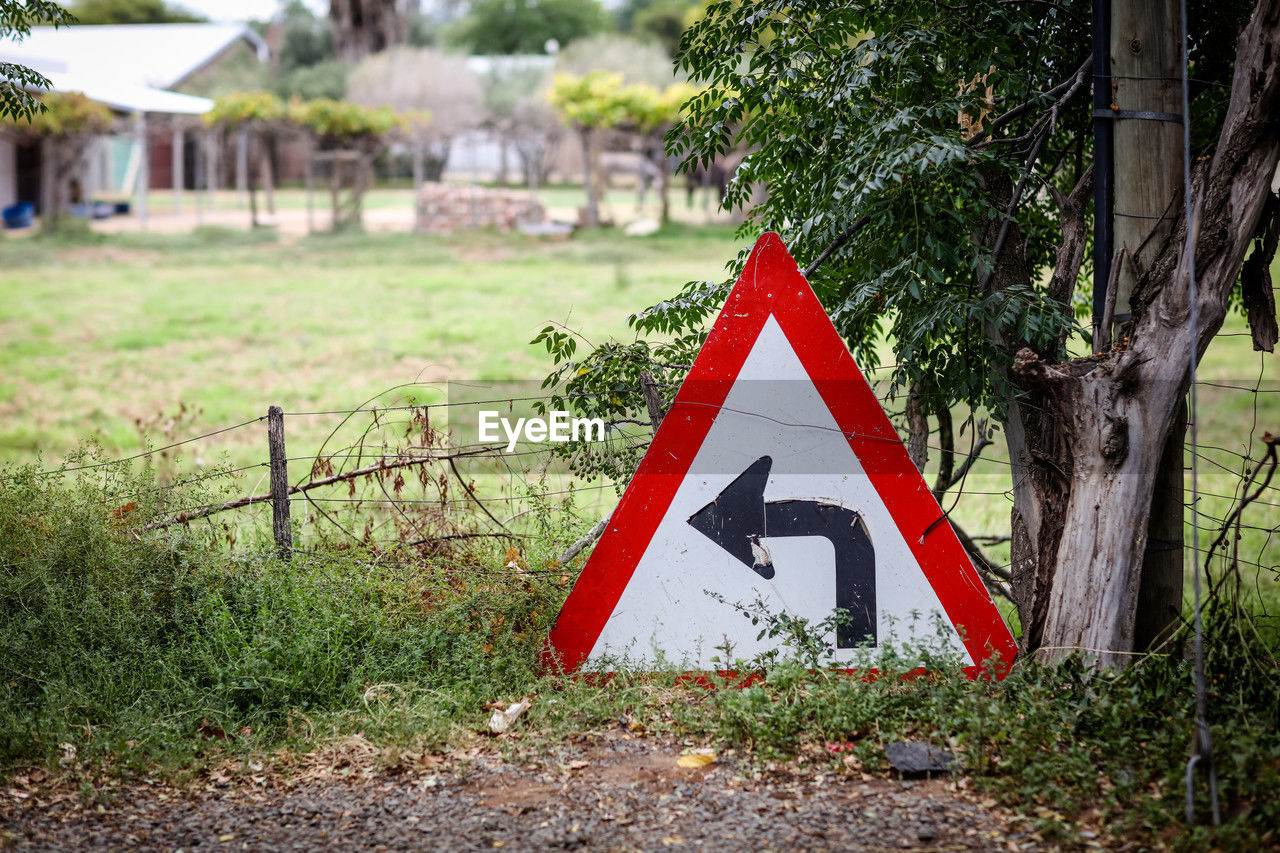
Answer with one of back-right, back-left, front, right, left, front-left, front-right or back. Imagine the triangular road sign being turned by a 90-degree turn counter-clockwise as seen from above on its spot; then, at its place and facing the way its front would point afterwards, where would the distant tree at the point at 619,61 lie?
left

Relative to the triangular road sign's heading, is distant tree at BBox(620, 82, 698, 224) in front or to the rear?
to the rear

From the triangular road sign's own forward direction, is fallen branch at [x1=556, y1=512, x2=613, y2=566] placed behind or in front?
behind

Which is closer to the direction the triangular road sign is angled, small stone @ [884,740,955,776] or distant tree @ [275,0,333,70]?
the small stone

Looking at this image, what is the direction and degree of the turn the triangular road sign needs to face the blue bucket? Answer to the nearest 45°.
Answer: approximately 135° to its right

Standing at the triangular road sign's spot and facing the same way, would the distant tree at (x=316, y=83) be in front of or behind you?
behind

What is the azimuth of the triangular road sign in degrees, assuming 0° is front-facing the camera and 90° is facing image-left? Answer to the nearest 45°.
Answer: approximately 0°

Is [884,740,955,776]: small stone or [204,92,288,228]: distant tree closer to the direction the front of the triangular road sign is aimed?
the small stone

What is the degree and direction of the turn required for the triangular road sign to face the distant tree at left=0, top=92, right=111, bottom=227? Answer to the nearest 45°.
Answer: approximately 135° to its right

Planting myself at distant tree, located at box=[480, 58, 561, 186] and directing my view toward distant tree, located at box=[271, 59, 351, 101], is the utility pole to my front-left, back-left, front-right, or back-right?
back-left
